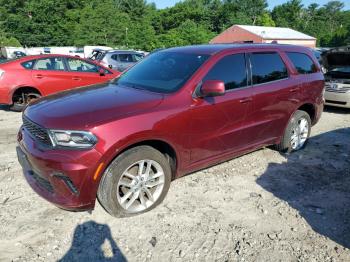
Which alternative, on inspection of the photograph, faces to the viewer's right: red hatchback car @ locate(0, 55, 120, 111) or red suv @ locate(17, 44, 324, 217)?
red hatchback car @ locate(0, 55, 120, 111)

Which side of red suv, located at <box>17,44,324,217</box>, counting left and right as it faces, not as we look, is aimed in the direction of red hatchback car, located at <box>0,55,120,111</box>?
right

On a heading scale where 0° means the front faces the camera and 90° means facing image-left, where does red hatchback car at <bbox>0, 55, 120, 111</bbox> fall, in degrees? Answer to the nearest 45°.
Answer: approximately 270°

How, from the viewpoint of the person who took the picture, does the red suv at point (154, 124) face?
facing the viewer and to the left of the viewer

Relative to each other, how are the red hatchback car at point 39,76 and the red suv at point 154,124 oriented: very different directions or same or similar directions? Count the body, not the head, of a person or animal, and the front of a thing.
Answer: very different directions

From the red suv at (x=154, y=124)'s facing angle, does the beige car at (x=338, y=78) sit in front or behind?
behind

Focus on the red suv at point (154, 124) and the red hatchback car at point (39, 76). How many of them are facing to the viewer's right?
1

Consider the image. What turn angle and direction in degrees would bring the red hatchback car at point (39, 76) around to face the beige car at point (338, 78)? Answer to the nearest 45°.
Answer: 0° — it already faces it

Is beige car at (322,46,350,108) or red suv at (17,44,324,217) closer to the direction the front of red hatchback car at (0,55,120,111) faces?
the beige car

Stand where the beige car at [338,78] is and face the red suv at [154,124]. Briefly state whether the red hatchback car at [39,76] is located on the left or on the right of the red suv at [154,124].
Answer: right
